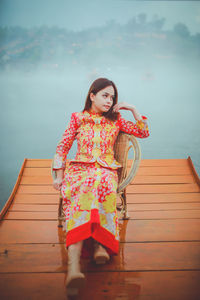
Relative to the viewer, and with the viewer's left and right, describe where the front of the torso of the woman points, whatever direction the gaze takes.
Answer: facing the viewer

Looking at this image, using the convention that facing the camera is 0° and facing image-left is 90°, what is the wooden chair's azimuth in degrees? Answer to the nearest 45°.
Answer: approximately 45°
